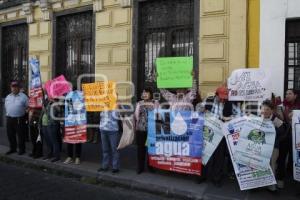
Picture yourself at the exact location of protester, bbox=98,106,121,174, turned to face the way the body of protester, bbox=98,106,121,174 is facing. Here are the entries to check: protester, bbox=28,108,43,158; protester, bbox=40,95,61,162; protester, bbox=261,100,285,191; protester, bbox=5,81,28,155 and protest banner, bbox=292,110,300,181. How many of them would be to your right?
3

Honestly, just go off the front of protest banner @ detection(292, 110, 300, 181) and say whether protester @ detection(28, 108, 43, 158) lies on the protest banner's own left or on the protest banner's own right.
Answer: on the protest banner's own right

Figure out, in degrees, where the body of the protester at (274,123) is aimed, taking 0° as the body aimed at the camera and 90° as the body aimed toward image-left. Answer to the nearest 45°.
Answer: approximately 45°

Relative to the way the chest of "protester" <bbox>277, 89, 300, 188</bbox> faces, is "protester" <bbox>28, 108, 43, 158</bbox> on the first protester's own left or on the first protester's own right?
on the first protester's own right

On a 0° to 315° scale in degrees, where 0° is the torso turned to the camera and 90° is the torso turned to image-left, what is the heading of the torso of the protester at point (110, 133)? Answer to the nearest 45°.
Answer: approximately 45°

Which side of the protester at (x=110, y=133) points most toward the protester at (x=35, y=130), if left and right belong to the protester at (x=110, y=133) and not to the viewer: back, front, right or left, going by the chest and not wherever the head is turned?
right

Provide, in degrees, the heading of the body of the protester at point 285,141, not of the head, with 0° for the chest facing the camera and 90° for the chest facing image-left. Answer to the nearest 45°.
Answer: approximately 45°

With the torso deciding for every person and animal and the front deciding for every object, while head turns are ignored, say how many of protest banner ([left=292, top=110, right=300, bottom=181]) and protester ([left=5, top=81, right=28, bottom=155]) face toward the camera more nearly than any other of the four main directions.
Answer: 2
